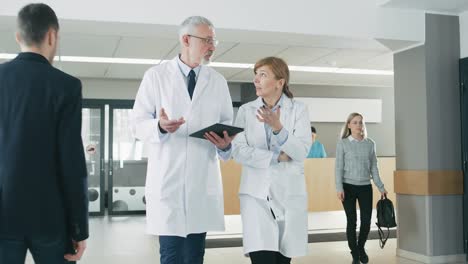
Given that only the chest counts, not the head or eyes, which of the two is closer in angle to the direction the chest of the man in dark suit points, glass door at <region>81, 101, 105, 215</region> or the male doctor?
the glass door

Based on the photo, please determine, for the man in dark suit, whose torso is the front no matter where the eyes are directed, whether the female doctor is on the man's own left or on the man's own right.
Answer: on the man's own right

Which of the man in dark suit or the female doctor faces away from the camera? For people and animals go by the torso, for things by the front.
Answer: the man in dark suit

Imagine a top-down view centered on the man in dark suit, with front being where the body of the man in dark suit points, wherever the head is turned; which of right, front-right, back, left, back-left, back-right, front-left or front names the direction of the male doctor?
front-right

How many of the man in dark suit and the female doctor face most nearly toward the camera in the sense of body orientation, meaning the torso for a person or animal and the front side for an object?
1

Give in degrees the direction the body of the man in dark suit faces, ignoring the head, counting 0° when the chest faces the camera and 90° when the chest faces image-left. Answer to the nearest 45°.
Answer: approximately 180°

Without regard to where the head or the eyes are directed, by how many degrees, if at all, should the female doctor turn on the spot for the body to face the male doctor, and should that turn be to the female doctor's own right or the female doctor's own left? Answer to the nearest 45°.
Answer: approximately 45° to the female doctor's own right

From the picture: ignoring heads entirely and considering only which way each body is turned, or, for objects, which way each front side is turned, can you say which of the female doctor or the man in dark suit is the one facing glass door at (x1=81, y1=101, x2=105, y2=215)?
the man in dark suit

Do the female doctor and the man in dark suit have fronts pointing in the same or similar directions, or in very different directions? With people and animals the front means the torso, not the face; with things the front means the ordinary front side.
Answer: very different directions

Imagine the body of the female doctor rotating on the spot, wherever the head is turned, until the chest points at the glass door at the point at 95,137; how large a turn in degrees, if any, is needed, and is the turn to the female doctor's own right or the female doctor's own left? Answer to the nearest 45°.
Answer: approximately 135° to the female doctor's own right

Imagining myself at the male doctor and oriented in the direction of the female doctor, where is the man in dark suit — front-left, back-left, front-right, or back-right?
back-right

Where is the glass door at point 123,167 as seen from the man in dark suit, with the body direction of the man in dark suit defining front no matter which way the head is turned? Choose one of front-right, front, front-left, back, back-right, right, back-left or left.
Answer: front

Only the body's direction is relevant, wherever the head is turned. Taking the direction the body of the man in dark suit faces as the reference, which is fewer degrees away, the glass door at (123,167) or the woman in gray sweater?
the glass door

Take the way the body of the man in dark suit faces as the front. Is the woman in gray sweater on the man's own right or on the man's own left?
on the man's own right

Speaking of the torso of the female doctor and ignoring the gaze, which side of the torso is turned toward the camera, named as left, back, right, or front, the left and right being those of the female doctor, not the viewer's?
front

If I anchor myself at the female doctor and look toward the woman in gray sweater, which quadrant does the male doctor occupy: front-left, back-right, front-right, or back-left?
back-left

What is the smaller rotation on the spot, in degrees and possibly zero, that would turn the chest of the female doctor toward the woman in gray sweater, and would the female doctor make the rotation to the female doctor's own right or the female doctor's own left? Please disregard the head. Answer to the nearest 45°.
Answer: approximately 180°

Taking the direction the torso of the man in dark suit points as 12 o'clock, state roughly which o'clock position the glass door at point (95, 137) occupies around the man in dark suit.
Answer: The glass door is roughly at 12 o'clock from the man in dark suit.
